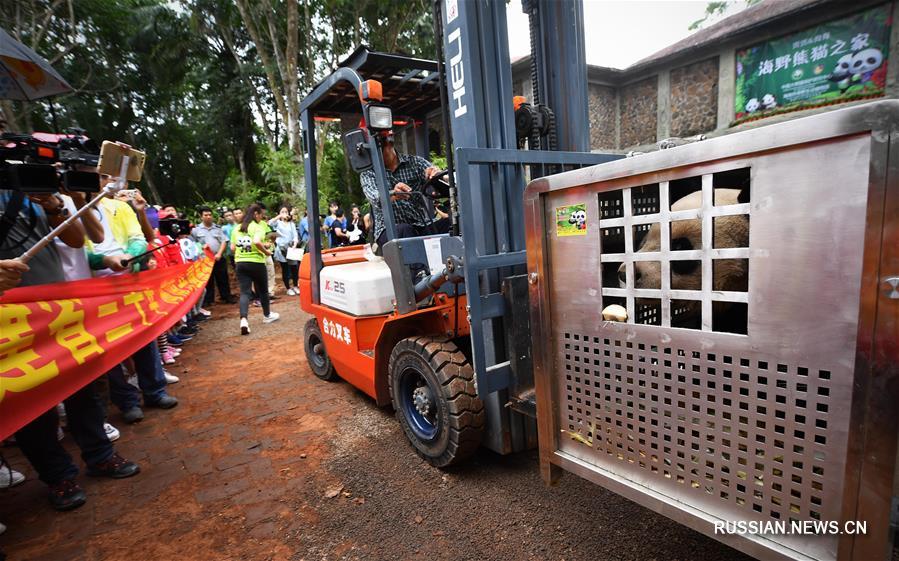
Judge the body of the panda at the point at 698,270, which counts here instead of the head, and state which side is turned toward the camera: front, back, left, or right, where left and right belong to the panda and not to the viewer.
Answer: left

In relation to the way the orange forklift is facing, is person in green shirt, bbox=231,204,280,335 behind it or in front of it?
behind

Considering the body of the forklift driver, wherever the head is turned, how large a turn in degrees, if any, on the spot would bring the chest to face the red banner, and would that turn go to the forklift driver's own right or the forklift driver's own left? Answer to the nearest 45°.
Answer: approximately 135° to the forklift driver's own right

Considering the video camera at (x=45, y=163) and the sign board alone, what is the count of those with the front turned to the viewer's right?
1

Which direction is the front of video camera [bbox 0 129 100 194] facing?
to the viewer's right

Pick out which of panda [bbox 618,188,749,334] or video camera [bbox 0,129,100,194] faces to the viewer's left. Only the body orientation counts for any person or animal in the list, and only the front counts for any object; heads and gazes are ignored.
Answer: the panda

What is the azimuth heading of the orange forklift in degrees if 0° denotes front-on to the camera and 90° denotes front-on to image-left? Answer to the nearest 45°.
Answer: approximately 315°

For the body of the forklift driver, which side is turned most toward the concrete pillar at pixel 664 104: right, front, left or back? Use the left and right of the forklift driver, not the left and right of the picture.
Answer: left

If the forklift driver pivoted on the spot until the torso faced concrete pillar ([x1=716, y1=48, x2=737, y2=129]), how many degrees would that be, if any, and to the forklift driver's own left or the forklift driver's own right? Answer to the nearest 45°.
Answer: approximately 90° to the forklift driver's own left
